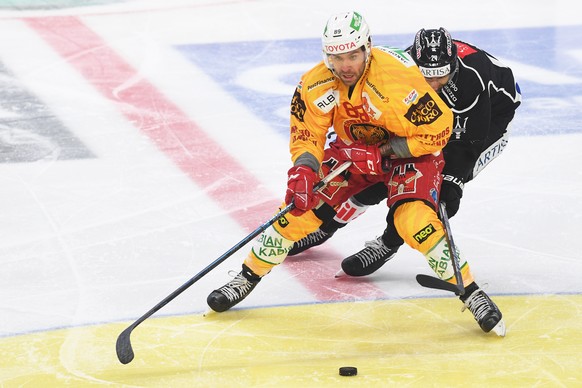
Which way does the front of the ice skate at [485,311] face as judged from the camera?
facing the viewer and to the right of the viewer

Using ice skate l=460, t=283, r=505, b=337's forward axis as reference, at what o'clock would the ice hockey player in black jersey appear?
The ice hockey player in black jersey is roughly at 7 o'clock from the ice skate.

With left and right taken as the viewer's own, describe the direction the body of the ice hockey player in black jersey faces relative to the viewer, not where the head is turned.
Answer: facing the viewer and to the left of the viewer

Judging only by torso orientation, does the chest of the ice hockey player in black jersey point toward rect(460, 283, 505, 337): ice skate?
no

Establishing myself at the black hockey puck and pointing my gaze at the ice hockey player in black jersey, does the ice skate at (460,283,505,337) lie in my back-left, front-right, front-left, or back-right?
front-right

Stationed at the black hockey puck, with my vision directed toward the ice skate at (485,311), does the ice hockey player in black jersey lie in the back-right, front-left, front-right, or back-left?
front-left

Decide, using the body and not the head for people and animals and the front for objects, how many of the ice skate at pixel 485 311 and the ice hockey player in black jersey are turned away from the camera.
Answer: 0

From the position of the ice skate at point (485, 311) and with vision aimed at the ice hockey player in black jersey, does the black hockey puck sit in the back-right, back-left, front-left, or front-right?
back-left

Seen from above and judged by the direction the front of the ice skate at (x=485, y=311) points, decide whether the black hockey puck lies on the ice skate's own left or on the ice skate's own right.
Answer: on the ice skate's own right

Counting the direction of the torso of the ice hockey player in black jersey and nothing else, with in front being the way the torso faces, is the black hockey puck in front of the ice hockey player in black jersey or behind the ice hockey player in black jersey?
in front
